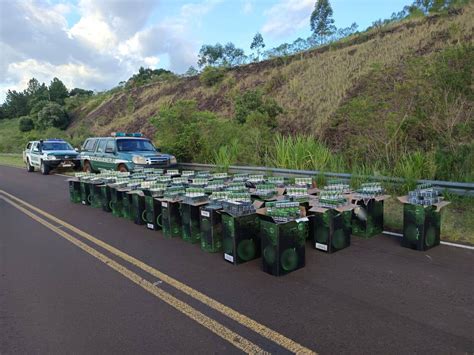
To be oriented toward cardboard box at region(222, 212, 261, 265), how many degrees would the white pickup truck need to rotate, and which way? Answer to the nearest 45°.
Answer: approximately 45° to its right

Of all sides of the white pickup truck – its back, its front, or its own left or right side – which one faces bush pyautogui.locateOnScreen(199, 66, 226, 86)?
left

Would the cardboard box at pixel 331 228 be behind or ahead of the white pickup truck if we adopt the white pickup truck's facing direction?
ahead

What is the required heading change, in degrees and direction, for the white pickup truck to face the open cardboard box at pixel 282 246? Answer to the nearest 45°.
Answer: approximately 45° to its right

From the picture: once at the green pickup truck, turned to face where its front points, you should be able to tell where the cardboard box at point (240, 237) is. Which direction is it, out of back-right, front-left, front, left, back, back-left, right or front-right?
front-right

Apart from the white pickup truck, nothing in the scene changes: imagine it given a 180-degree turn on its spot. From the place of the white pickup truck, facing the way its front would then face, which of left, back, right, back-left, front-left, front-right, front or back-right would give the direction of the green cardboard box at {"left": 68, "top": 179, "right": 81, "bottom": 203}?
back-left

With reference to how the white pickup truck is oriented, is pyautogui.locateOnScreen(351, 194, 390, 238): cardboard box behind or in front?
in front

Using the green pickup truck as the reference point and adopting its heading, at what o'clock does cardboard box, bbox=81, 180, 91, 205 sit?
The cardboard box is roughly at 2 o'clock from the green pickup truck.

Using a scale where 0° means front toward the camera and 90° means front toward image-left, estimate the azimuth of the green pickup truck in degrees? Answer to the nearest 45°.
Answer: approximately 315°

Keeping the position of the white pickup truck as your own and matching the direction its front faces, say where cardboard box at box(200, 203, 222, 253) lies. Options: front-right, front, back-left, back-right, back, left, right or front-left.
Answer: front-right

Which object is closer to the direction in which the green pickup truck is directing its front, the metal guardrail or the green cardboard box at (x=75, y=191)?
the metal guardrail
